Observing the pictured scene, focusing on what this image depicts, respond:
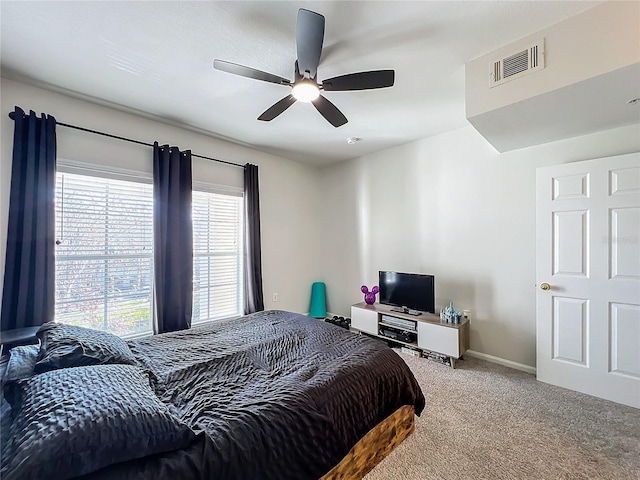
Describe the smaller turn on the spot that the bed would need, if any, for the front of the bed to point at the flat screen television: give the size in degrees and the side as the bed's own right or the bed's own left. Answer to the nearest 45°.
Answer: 0° — it already faces it

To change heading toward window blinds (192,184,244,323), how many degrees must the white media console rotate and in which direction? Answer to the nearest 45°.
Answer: approximately 45° to its right

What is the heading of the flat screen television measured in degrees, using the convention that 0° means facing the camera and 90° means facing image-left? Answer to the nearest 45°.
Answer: approximately 45°

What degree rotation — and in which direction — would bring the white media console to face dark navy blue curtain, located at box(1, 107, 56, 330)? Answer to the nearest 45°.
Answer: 0° — it already faces it

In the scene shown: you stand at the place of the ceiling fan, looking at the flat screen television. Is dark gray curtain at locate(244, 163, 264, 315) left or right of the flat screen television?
left

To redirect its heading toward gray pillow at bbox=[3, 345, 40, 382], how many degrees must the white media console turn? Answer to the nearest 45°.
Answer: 0° — it already faces it

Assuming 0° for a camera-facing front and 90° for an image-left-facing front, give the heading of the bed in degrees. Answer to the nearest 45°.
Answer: approximately 225°

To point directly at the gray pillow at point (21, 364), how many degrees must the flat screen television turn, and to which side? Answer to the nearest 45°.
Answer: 0° — it already faces it
